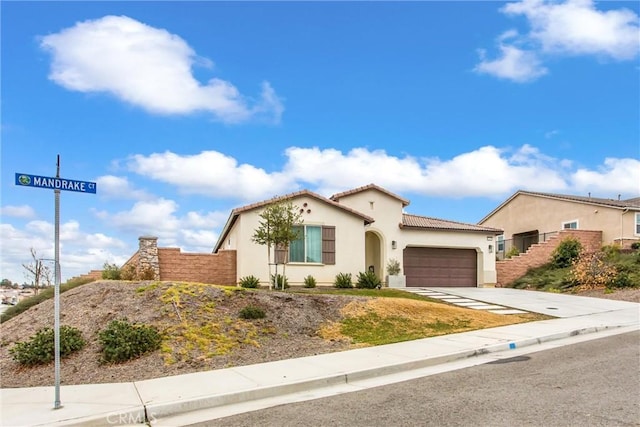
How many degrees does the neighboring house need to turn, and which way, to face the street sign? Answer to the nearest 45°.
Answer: approximately 45° to its right

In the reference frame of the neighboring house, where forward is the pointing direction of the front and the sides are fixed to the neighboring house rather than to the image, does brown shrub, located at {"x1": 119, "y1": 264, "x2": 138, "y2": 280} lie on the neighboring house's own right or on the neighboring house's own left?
on the neighboring house's own right

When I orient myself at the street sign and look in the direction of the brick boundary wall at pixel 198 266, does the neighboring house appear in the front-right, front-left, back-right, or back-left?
front-right

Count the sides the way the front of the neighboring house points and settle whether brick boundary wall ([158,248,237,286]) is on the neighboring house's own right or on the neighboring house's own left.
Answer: on the neighboring house's own right

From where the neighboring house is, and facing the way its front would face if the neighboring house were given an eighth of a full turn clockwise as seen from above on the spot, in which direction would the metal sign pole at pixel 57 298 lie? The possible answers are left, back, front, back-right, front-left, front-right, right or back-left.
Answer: front

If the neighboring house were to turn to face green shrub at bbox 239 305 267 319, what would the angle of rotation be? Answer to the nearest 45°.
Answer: approximately 45° to its right

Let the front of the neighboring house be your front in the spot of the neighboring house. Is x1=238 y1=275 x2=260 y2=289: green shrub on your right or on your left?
on your right
